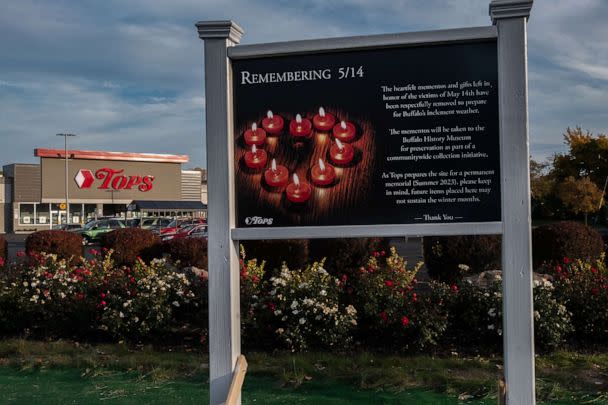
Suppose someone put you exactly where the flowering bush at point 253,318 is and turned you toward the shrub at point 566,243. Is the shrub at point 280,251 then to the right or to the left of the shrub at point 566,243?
left

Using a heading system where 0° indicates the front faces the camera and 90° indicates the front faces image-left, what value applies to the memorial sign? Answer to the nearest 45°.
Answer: approximately 0°

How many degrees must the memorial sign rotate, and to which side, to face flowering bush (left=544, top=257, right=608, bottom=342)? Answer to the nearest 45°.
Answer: approximately 135° to its left

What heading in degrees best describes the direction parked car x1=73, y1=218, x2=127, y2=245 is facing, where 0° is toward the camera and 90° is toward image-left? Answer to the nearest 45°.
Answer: approximately 45°

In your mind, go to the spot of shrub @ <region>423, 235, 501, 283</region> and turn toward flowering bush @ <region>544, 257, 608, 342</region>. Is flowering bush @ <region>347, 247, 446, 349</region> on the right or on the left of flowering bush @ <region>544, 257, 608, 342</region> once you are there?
right

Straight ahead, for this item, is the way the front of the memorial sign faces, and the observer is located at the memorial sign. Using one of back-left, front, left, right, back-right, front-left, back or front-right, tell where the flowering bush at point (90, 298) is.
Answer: back-right

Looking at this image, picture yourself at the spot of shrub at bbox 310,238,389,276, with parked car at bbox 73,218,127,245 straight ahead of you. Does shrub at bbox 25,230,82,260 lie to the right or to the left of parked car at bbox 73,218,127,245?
left

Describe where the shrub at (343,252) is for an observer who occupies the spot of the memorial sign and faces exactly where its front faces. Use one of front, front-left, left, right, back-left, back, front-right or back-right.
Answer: back
